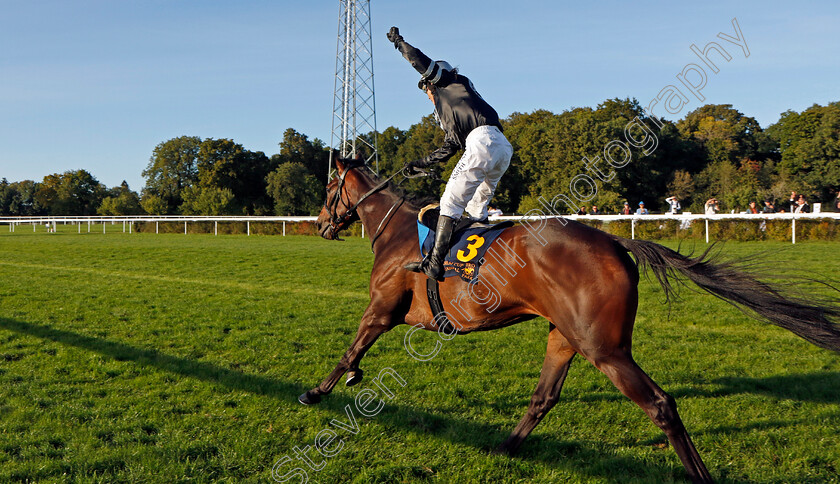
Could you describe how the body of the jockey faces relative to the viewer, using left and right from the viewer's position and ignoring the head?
facing away from the viewer and to the left of the viewer

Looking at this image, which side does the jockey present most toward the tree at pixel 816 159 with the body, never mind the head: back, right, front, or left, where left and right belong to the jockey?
right

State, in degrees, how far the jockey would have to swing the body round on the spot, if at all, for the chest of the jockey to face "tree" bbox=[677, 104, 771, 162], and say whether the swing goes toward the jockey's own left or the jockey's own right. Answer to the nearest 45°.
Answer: approximately 90° to the jockey's own right

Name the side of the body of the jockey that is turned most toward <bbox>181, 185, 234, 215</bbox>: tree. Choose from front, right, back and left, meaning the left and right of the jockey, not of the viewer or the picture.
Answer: front
